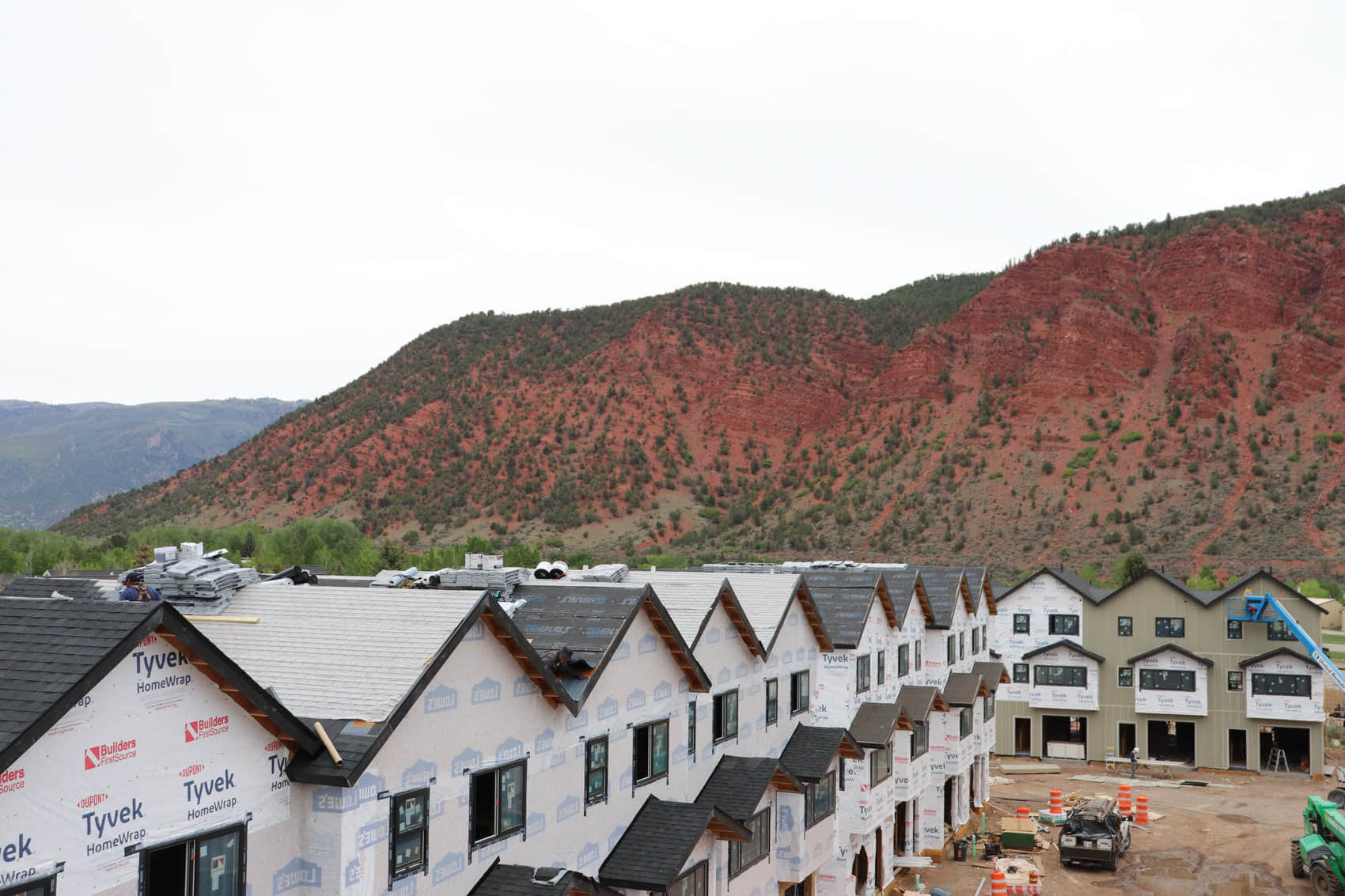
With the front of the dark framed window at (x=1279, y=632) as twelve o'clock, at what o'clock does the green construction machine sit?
The green construction machine is roughly at 12 o'clock from the dark framed window.

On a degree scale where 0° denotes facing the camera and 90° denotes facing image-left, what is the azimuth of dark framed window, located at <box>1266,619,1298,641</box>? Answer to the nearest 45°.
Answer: approximately 0°

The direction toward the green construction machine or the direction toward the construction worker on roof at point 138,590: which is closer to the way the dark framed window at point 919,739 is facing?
the green construction machine

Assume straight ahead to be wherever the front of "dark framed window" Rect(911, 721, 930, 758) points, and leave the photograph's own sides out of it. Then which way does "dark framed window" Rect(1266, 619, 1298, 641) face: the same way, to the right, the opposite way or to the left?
to the right

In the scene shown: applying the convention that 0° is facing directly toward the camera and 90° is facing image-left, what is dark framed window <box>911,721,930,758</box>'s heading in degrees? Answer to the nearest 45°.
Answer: approximately 270°

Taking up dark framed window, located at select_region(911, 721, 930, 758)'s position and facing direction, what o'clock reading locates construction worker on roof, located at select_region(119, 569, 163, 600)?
The construction worker on roof is roughly at 4 o'clock from the dark framed window.

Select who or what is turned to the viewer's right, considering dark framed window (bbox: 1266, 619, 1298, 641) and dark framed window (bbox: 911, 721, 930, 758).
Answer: dark framed window (bbox: 911, 721, 930, 758)

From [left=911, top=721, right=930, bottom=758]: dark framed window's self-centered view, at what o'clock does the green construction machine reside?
The green construction machine is roughly at 12 o'clock from the dark framed window.

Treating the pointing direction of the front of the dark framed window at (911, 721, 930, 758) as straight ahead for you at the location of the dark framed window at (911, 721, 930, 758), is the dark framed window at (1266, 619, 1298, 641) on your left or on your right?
on your left

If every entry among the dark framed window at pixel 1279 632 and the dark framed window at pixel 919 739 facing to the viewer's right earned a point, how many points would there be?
1

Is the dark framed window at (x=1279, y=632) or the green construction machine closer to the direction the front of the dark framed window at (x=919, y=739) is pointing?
the green construction machine
